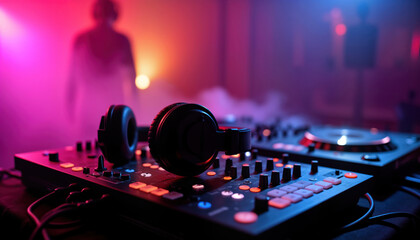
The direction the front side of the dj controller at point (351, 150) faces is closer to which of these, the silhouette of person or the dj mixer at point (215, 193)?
the dj mixer

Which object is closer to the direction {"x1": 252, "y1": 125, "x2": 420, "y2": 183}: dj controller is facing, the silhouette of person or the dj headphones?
the dj headphones

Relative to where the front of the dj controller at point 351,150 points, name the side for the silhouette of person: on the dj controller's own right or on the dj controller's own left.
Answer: on the dj controller's own right

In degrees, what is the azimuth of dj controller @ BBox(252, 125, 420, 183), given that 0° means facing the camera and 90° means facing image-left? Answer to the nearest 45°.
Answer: approximately 45°

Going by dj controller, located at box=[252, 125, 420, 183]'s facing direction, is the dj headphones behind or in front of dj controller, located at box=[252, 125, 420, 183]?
in front
